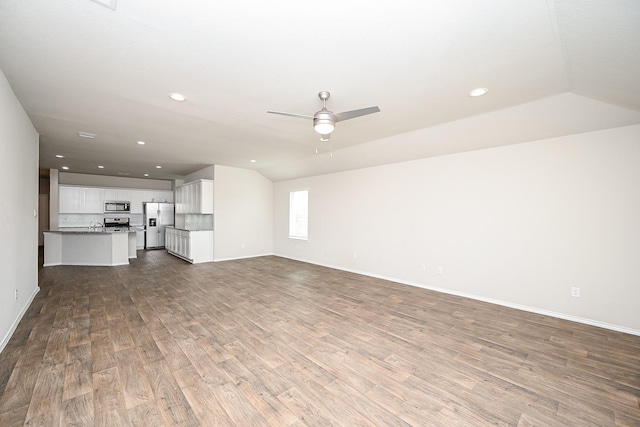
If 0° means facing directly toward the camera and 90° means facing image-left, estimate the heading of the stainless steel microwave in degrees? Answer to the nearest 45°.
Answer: approximately 0°

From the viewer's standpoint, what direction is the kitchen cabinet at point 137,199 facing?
toward the camera

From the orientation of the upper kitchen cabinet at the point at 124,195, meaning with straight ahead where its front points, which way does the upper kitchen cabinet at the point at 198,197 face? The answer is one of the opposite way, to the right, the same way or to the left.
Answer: to the right

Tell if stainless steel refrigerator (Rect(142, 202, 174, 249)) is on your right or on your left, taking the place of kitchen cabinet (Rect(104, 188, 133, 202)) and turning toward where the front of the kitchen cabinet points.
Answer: on your left

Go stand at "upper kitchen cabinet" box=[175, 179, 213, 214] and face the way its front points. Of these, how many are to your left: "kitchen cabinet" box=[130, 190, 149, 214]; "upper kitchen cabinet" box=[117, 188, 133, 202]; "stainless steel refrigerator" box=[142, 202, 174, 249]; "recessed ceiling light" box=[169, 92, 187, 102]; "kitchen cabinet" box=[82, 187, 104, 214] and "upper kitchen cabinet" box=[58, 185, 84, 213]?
1

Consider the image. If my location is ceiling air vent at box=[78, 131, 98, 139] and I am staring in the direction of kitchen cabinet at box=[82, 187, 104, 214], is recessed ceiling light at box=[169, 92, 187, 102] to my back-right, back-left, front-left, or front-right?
back-right

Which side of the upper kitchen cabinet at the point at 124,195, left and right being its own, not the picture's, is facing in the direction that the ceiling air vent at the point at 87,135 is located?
front

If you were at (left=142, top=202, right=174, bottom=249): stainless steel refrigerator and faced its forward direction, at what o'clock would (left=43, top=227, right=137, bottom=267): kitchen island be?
The kitchen island is roughly at 1 o'clock from the stainless steel refrigerator.

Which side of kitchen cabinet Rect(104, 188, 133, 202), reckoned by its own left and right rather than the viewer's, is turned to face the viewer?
front

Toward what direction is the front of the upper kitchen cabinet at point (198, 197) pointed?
to the viewer's left

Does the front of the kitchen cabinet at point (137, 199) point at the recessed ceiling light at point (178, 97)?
yes

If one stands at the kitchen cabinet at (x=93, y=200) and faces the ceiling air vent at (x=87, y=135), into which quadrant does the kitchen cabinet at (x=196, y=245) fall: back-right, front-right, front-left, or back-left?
front-left

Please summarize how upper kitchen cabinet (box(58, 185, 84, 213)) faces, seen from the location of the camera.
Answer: facing the viewer

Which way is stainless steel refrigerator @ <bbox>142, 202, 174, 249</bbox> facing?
toward the camera

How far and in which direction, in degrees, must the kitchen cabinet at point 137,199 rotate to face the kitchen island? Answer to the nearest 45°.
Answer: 0° — it already faces it
